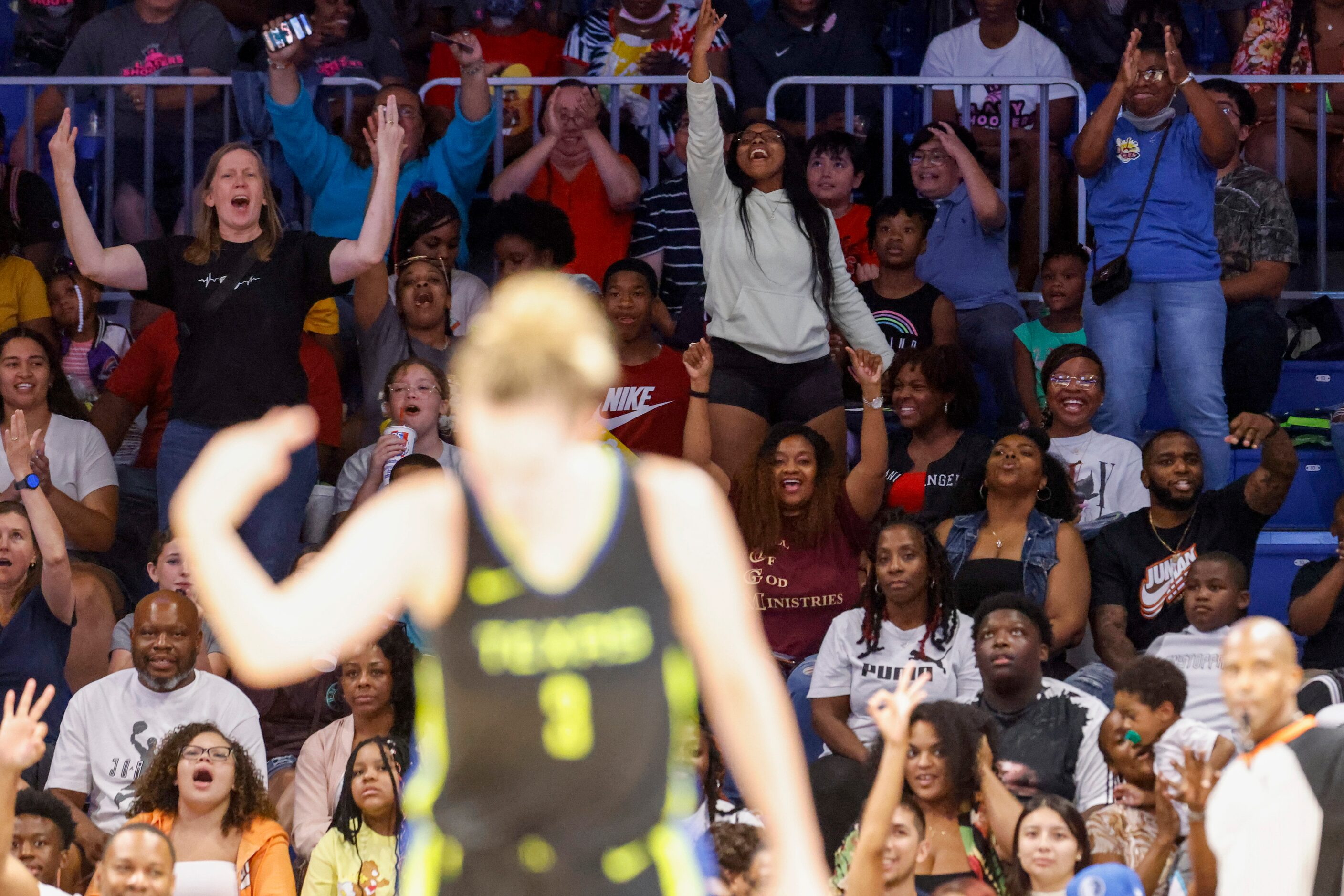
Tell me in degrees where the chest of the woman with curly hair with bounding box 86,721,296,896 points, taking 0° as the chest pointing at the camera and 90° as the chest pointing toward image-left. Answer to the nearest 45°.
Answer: approximately 0°

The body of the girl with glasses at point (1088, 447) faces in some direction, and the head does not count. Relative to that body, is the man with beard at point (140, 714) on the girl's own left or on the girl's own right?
on the girl's own right

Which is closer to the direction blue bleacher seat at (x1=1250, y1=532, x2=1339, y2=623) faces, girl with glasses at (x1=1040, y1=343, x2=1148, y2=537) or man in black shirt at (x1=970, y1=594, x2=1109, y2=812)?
the man in black shirt

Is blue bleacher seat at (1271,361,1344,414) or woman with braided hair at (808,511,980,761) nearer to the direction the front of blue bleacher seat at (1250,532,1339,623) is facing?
the woman with braided hair

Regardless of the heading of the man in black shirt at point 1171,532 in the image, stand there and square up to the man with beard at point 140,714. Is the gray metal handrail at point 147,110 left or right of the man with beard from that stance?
right

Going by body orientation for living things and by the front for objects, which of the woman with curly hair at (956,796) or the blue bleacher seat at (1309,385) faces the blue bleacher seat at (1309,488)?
the blue bleacher seat at (1309,385)

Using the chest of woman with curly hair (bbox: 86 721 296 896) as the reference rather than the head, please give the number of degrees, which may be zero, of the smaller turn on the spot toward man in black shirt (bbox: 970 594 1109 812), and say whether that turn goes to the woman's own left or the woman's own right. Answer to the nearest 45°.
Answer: approximately 90° to the woman's own left

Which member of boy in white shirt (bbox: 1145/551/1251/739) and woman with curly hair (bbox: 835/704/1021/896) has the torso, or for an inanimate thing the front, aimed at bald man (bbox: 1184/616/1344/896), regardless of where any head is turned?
the boy in white shirt
